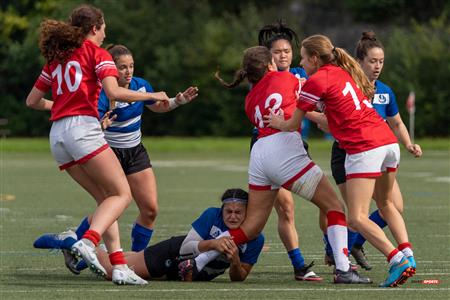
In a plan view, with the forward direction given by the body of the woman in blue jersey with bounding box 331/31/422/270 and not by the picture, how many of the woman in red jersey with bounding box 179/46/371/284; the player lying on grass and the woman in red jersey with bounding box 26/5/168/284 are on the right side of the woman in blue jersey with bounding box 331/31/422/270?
3

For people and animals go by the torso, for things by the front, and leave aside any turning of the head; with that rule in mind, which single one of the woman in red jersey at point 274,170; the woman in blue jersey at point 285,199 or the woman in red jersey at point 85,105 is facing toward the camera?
the woman in blue jersey

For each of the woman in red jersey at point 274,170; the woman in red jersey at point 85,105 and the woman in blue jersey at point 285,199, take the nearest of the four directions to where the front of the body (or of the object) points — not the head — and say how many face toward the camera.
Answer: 1

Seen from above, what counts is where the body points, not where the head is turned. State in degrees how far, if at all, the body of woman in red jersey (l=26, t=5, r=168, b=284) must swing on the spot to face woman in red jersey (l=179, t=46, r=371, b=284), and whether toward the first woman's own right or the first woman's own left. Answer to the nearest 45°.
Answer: approximately 45° to the first woman's own right

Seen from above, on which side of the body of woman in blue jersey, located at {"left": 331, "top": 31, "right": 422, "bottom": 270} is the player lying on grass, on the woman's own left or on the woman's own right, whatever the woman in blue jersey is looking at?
on the woman's own right

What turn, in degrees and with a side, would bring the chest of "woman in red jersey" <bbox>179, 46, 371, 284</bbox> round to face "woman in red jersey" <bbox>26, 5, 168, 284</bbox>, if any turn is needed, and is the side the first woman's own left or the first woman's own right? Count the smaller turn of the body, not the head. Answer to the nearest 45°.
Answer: approximately 135° to the first woman's own left

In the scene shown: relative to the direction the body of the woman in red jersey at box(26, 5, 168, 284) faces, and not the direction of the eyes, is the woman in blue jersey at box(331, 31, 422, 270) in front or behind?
in front

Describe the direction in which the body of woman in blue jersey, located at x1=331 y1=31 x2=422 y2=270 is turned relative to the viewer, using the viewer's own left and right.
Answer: facing the viewer and to the right of the viewer

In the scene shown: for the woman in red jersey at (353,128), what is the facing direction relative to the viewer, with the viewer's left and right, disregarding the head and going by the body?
facing away from the viewer and to the left of the viewer

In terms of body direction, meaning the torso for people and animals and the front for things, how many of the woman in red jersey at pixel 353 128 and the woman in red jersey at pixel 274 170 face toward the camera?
0

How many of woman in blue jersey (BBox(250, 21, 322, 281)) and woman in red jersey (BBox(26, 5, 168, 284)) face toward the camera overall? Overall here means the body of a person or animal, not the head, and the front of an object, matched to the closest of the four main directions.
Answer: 1

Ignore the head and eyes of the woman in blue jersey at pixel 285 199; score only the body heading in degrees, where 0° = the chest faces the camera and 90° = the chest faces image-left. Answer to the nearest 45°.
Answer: approximately 0°
